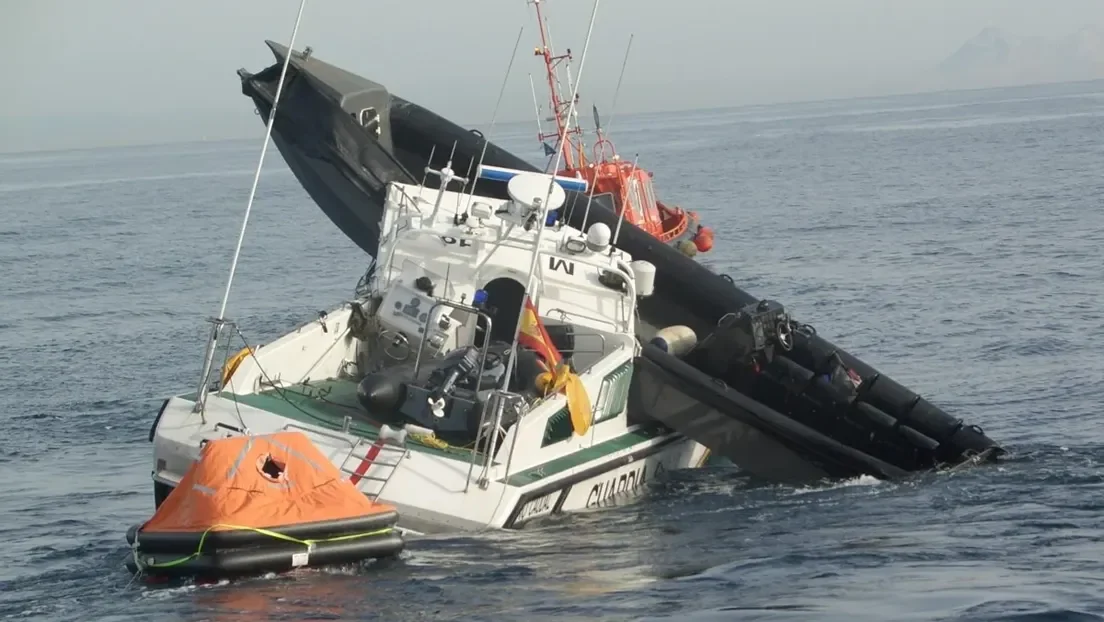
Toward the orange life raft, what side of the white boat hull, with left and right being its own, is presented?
back

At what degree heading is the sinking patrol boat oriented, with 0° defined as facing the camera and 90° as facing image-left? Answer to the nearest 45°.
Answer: approximately 225°

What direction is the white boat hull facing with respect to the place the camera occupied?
facing away from the viewer and to the right of the viewer
